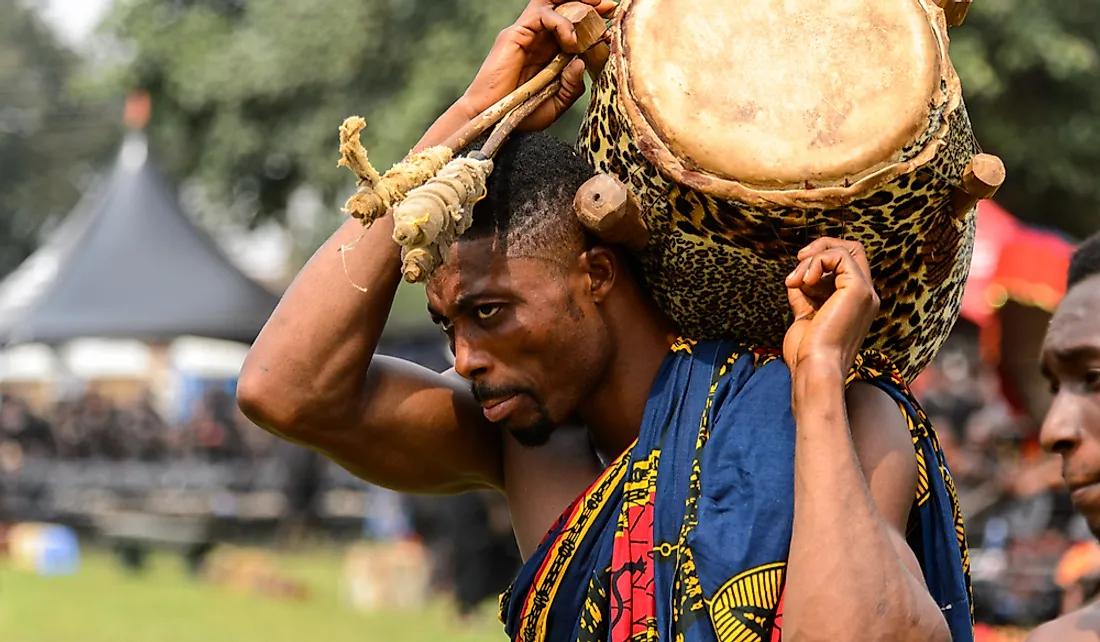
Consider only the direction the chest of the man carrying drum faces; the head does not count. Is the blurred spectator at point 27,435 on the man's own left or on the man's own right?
on the man's own right

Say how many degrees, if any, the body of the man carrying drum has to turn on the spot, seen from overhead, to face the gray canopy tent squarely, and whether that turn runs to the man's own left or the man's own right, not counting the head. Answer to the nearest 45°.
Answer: approximately 135° to the man's own right

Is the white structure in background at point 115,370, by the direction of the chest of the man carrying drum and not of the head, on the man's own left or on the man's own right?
on the man's own right

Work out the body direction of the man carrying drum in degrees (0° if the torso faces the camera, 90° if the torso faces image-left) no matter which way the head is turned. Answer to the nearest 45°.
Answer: approximately 45°

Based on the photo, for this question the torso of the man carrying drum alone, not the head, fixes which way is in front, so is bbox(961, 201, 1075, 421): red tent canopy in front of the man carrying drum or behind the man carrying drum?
behind
